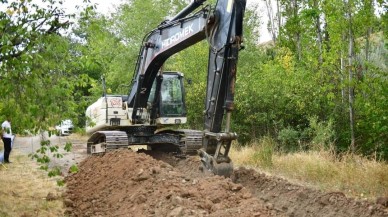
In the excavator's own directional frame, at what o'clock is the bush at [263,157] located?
The bush is roughly at 10 o'clock from the excavator.

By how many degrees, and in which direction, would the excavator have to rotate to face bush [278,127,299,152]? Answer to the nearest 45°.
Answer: approximately 90° to its left

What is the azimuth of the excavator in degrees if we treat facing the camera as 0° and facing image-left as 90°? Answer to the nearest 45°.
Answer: approximately 315°

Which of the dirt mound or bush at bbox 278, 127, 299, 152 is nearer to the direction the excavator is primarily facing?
the dirt mound

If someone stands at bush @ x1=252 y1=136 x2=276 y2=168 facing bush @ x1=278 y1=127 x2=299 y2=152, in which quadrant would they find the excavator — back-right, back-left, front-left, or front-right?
back-left
